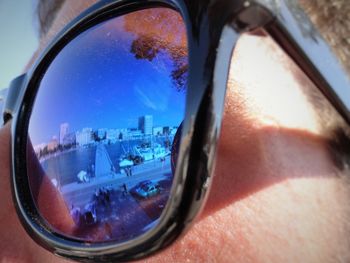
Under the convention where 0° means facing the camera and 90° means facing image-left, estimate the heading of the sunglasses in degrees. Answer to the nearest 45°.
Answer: approximately 45°
